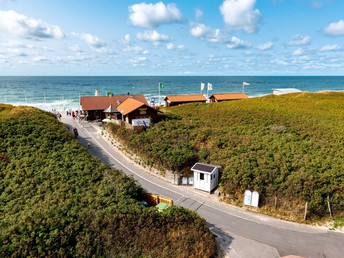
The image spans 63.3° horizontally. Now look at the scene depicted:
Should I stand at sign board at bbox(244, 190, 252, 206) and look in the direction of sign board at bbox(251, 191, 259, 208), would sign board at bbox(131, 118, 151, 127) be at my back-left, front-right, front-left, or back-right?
back-left

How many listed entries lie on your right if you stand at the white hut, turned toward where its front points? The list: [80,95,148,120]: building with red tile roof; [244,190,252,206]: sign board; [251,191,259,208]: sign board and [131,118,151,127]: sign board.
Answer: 2

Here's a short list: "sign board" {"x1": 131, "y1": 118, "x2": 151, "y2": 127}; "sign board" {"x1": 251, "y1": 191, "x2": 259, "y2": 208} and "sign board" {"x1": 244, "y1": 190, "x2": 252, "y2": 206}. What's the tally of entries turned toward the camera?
3

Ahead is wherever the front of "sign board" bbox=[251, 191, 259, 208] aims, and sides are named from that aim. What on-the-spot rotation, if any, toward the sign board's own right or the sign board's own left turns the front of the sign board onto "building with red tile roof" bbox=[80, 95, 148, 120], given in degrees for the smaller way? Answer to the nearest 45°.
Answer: approximately 135° to the sign board's own right

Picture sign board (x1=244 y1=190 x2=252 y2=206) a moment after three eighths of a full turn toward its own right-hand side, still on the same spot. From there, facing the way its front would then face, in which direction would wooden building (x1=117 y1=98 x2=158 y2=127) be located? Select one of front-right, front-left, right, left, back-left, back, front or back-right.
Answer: front

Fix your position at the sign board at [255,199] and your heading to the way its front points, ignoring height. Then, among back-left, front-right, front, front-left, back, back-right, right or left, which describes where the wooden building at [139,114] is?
back-right

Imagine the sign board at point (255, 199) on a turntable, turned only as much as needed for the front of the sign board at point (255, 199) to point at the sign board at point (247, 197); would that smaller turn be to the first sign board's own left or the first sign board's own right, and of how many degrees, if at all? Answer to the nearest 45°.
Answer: approximately 90° to the first sign board's own right

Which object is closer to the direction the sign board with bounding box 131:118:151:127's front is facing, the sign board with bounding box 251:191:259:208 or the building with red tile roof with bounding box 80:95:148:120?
the sign board

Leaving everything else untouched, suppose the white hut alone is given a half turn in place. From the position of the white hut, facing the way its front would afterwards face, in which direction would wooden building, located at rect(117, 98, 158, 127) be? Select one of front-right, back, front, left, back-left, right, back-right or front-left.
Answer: left

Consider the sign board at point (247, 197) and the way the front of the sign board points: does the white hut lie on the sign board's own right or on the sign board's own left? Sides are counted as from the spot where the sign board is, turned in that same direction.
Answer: on the sign board's own right

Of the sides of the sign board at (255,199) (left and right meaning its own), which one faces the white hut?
right

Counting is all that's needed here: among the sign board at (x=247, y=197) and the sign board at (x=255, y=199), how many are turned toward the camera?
2

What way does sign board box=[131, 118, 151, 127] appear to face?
toward the camera

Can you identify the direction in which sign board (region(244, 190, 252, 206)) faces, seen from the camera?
facing the viewer

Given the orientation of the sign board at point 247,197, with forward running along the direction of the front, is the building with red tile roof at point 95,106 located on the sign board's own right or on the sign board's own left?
on the sign board's own right

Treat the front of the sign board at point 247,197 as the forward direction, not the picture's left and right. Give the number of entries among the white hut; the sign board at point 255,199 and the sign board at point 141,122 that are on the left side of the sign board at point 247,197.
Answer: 1

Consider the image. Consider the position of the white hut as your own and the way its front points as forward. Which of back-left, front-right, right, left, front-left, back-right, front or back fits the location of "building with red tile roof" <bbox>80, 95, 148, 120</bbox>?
right

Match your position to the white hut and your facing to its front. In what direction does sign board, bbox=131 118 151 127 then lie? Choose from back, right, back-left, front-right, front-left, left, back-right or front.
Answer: right
